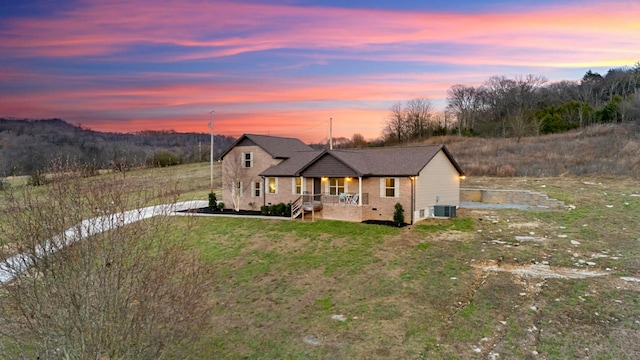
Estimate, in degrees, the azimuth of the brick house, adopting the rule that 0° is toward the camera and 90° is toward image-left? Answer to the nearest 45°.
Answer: approximately 45°

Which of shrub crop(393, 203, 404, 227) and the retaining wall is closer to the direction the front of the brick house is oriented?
the shrub

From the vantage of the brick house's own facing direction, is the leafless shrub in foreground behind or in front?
in front

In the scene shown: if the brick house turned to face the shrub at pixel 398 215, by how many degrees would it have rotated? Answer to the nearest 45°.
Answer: approximately 90° to its left

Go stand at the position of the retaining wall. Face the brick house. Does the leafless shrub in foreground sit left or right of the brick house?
left

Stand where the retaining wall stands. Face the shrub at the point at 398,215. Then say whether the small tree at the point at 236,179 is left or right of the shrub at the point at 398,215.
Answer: right

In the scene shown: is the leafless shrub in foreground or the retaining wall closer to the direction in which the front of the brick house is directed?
the leafless shrub in foreground
